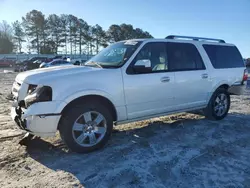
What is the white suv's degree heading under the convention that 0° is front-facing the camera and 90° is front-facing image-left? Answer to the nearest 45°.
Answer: approximately 45°
